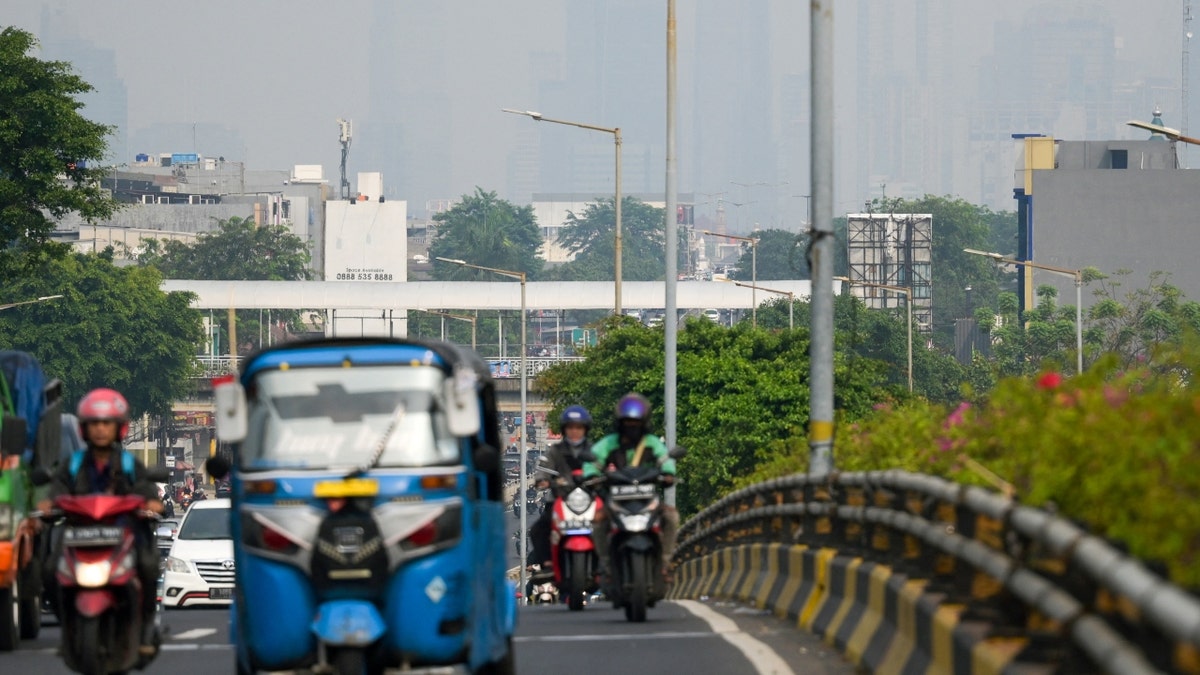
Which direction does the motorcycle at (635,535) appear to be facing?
toward the camera

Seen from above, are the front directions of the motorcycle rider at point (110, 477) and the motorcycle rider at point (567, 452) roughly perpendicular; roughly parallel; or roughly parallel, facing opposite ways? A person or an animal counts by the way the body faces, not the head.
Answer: roughly parallel

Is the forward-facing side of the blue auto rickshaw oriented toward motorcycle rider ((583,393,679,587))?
no

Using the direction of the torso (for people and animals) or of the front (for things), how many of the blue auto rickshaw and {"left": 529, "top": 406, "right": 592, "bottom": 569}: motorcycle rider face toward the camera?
2

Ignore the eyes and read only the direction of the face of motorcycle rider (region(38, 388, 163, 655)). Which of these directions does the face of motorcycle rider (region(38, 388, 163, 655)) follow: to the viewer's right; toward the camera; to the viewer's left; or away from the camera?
toward the camera

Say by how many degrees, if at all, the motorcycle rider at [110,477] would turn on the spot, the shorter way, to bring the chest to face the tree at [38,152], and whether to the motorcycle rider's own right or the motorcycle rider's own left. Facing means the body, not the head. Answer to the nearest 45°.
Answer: approximately 180°

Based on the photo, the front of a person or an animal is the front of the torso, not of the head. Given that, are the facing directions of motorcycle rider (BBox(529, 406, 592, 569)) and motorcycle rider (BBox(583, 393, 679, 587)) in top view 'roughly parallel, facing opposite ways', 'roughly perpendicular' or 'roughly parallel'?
roughly parallel

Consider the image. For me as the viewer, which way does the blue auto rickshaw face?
facing the viewer

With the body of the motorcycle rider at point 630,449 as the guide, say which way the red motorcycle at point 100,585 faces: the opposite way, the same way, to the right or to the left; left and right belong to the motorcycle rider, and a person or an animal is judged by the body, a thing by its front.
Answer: the same way

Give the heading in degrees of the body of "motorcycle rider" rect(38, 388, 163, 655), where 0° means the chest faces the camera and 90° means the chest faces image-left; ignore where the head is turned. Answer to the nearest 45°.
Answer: approximately 0°

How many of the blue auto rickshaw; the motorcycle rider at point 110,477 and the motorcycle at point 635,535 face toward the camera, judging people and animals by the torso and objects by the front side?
3

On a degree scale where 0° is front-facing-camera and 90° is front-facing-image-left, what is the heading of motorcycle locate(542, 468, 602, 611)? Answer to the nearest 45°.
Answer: approximately 0°

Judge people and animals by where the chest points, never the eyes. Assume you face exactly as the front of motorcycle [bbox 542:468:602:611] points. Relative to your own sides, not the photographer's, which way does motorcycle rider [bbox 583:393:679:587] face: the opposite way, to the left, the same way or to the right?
the same way

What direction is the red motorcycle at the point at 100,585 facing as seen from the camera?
toward the camera
